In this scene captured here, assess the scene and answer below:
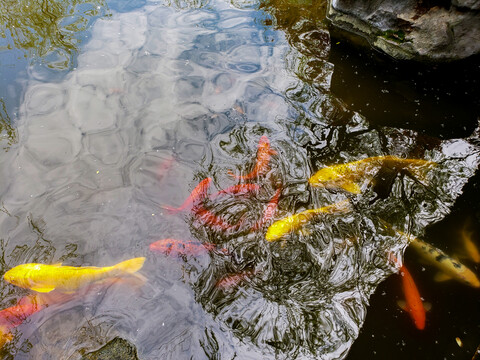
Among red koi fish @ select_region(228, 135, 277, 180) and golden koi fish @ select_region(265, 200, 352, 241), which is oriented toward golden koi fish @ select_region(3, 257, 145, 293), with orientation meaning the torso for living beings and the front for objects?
golden koi fish @ select_region(265, 200, 352, 241)

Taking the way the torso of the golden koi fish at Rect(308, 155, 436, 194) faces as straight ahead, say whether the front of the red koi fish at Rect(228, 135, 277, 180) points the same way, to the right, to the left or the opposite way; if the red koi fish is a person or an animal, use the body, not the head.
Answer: to the right

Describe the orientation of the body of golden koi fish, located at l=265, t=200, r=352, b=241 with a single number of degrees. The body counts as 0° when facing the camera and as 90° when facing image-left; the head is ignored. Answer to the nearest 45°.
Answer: approximately 45°

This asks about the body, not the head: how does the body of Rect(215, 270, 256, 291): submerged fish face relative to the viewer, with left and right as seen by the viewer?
facing the viewer and to the left of the viewer

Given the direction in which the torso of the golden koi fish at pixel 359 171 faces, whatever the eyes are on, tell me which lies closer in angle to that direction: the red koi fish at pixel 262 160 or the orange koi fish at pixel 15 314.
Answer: the red koi fish

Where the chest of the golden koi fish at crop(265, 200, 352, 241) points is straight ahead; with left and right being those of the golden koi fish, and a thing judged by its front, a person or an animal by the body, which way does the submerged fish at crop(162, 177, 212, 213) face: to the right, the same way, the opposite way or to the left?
the opposite way

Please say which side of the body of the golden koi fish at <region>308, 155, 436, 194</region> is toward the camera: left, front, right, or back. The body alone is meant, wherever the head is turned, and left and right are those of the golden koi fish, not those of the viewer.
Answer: left

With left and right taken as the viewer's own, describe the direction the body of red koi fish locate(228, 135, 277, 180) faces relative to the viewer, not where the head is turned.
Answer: facing away from the viewer

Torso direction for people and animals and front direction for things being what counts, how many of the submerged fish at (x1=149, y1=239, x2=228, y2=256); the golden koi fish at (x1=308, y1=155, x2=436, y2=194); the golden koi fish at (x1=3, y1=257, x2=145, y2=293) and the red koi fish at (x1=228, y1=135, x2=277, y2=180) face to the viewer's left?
3

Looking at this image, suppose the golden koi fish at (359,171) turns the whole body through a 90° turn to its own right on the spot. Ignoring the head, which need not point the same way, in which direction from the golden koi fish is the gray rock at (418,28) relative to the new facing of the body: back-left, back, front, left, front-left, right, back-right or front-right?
front
